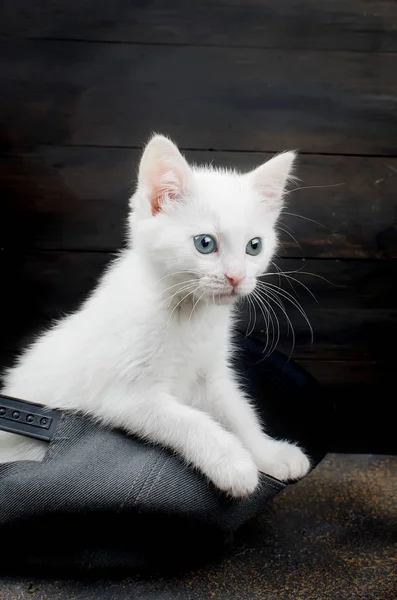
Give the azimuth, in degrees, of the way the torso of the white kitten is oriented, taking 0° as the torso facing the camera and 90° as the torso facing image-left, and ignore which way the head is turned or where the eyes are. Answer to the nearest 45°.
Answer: approximately 315°

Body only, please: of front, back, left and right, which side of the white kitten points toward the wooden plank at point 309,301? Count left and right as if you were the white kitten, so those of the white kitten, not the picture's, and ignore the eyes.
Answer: left
